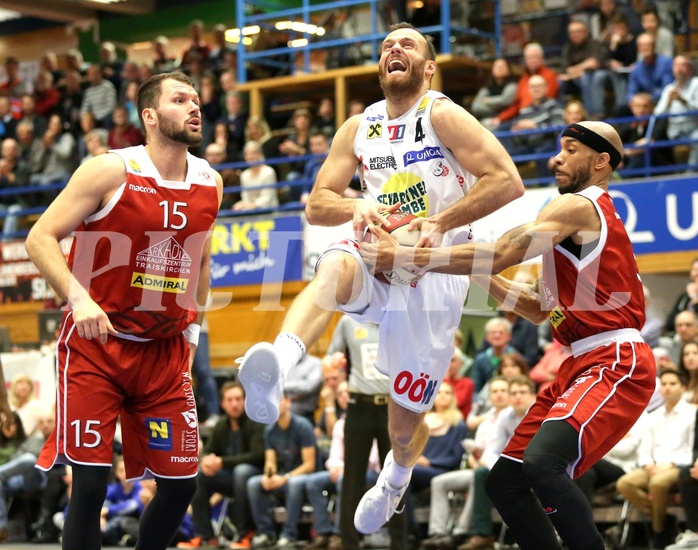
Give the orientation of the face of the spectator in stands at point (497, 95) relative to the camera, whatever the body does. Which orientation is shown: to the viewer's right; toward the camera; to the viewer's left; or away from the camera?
toward the camera

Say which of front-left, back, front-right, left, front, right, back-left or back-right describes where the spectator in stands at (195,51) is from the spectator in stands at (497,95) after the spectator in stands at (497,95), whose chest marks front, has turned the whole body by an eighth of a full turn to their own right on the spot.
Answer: front-right

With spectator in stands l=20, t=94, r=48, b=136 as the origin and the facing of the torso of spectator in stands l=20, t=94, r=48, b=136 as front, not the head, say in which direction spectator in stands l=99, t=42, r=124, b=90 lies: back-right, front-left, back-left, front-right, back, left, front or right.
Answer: left

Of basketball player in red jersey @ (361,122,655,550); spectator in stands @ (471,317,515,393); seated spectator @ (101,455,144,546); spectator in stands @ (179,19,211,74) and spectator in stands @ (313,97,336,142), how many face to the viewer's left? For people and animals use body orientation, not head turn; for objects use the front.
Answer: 1

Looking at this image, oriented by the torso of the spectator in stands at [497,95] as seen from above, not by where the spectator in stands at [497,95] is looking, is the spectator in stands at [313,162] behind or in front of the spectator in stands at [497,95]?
in front

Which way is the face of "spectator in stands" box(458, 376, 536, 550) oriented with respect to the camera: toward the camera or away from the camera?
toward the camera

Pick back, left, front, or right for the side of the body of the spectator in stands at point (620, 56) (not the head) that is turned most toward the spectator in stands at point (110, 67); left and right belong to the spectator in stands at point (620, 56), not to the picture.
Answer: right

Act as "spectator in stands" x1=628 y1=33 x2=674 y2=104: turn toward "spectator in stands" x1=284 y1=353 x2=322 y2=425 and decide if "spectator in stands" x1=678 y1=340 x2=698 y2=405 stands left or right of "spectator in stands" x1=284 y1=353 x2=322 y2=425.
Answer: left

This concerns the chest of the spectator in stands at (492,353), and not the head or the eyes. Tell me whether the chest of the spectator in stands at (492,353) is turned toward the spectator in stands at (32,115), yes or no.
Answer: no

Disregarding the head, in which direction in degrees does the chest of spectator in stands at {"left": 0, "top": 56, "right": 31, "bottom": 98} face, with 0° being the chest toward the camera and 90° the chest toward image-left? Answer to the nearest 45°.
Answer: approximately 0°

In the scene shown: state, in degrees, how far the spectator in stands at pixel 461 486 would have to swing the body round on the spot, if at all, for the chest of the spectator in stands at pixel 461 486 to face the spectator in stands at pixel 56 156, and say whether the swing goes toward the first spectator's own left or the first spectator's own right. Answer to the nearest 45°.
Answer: approximately 90° to the first spectator's own right

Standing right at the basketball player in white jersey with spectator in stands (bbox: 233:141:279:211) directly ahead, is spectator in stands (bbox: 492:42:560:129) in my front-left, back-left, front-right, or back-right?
front-right

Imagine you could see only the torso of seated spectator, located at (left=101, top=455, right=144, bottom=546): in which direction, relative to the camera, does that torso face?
toward the camera

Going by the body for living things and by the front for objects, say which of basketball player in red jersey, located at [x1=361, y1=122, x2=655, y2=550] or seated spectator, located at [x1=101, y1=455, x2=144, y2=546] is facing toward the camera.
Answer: the seated spectator

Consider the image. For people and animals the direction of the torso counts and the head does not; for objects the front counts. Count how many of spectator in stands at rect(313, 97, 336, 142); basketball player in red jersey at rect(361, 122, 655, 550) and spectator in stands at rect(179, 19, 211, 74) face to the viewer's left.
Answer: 1

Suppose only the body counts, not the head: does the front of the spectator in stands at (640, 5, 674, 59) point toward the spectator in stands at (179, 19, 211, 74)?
no

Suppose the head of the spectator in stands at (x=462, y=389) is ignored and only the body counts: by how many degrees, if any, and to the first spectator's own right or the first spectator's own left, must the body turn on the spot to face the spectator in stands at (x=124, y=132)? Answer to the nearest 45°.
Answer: approximately 90° to the first spectator's own right

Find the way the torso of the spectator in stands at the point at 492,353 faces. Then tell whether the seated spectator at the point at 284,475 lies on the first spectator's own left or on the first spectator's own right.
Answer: on the first spectator's own right

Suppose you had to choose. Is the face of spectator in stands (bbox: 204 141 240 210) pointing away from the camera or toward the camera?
toward the camera

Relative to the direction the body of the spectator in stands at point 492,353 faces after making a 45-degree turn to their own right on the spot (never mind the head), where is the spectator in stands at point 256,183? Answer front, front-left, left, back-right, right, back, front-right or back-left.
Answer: right

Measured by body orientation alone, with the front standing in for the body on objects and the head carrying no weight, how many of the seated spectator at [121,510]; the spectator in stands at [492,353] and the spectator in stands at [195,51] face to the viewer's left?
0

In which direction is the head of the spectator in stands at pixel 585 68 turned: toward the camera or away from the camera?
toward the camera

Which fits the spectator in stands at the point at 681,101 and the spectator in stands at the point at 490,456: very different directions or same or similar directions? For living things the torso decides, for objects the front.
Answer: same or similar directions

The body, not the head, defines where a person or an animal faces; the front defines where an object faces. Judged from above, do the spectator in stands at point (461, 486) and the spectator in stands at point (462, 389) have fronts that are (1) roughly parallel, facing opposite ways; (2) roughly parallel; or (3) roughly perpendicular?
roughly parallel
